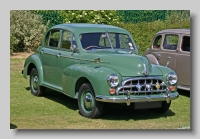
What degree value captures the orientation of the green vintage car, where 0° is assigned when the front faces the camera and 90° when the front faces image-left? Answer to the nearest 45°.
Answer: approximately 315°

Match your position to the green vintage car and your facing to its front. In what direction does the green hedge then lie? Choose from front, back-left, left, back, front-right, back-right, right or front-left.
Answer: back-left

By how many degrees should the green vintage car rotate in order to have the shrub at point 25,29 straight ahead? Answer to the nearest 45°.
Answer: approximately 135° to its left
